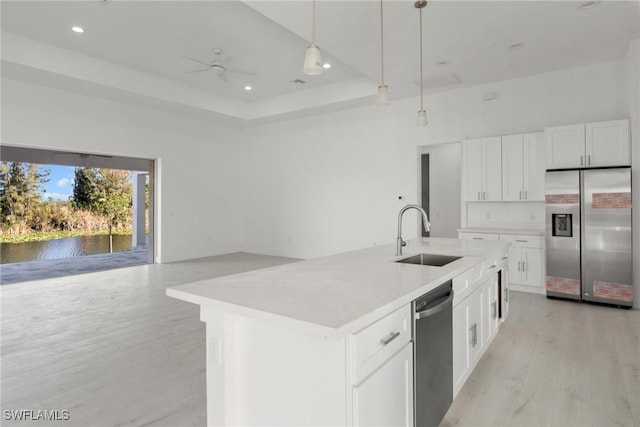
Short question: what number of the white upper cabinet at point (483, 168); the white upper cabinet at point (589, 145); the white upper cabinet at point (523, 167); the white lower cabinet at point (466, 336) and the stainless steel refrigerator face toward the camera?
4

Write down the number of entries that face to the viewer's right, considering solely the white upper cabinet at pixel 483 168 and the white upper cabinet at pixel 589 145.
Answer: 0

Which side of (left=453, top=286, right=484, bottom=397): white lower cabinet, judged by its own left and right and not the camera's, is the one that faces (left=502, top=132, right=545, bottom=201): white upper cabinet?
left

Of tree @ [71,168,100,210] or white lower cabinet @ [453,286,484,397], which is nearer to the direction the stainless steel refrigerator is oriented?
the white lower cabinet

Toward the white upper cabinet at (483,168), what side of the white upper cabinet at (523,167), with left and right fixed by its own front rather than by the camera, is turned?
right

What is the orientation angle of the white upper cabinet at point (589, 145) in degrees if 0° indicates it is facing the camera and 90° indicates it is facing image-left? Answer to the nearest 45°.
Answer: approximately 0°

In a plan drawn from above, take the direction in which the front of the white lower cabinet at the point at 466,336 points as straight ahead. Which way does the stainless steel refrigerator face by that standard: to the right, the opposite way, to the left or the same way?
to the right

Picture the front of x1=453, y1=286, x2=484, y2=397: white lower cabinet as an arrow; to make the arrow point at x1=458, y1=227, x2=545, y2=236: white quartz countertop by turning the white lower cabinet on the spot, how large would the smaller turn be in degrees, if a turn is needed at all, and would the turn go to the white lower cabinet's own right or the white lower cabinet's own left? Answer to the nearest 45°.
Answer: approximately 90° to the white lower cabinet's own left

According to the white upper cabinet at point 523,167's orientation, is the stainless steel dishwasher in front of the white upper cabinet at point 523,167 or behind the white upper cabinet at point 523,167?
in front

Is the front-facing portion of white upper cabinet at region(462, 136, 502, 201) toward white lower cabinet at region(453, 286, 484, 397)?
yes

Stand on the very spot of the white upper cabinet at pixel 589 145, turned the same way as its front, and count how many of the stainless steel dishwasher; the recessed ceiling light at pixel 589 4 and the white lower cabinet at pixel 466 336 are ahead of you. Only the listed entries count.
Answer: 3

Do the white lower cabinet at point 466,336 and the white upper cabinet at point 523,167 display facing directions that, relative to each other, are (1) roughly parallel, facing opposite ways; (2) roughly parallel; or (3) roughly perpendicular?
roughly perpendicular

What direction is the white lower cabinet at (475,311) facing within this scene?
to the viewer's right

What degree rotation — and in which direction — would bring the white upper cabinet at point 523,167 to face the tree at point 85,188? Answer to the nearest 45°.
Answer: approximately 90° to its right

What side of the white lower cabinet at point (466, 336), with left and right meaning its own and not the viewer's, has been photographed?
right

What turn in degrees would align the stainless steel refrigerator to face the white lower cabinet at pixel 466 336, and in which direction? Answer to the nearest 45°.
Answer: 0° — it already faces it

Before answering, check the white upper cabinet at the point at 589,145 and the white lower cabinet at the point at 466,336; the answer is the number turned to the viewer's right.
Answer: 1

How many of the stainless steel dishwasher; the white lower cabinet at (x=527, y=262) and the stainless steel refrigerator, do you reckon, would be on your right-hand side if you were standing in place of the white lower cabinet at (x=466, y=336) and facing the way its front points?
1

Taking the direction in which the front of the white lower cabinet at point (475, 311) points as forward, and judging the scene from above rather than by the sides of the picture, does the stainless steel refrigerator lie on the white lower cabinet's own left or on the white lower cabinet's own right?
on the white lower cabinet's own left
